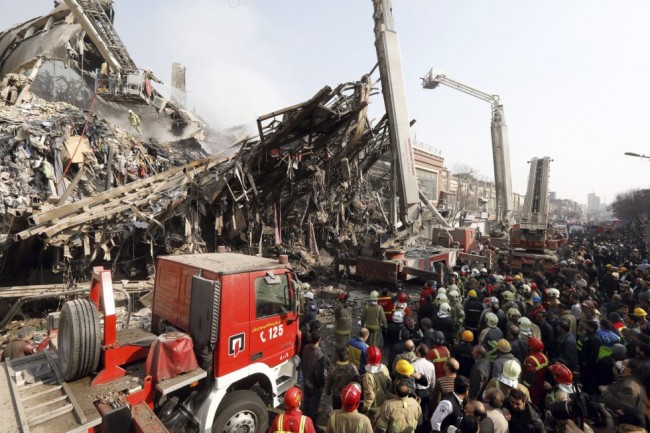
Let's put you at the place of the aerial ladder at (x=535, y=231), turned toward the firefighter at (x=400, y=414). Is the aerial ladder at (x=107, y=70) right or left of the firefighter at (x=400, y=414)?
right

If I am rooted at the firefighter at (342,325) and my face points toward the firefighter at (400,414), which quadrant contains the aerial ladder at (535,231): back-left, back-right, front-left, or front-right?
back-left

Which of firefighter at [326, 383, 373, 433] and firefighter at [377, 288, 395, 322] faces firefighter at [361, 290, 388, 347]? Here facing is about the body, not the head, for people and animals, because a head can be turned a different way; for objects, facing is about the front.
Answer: firefighter at [326, 383, 373, 433]

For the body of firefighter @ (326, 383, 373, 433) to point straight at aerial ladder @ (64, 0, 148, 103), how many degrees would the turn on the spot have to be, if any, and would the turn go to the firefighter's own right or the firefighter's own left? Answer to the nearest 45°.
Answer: approximately 45° to the firefighter's own left

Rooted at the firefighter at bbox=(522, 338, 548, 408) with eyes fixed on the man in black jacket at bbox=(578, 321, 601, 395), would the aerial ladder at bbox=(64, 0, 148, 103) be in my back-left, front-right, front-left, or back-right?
back-left

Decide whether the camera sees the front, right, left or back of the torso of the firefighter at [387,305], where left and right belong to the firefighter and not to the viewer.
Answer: back

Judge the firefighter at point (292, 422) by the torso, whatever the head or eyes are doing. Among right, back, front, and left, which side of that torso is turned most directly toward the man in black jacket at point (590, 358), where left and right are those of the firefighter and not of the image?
right

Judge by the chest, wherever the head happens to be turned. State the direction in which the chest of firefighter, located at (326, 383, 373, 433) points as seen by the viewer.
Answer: away from the camera

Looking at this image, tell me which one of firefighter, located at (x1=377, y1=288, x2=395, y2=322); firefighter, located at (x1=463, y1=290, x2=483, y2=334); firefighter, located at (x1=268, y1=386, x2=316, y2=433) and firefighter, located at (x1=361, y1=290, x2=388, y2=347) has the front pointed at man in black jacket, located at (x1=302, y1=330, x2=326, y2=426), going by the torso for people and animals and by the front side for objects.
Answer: firefighter, located at (x1=268, y1=386, x2=316, y2=433)

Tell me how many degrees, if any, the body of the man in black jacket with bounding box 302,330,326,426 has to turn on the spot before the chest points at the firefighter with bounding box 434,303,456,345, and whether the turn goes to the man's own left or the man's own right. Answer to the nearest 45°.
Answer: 0° — they already face them

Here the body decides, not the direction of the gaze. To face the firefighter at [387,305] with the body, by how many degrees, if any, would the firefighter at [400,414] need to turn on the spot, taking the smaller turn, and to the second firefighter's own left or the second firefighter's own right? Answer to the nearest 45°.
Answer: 0° — they already face them

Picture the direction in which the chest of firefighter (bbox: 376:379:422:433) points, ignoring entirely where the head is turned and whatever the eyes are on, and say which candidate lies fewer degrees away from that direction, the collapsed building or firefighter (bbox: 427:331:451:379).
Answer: the firefighter

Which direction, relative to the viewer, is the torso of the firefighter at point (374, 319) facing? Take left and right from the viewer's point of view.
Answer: facing away from the viewer

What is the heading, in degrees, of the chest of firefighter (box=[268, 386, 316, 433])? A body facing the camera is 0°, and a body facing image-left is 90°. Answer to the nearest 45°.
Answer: approximately 180°

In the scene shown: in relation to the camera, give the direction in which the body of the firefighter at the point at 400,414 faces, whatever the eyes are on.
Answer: away from the camera
